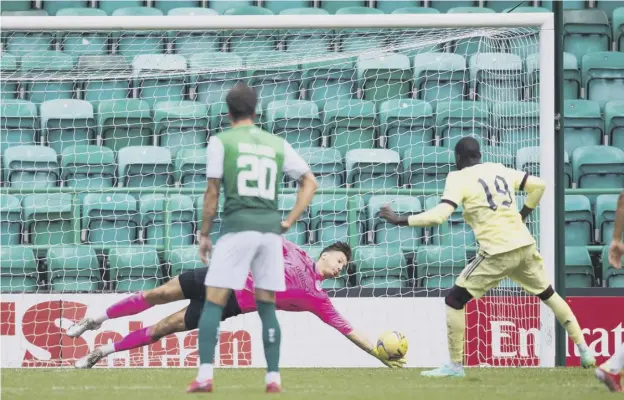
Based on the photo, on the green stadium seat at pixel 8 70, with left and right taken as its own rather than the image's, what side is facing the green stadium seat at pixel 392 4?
left

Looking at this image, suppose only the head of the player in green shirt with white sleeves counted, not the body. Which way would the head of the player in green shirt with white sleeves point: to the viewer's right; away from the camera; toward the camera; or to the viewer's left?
away from the camera

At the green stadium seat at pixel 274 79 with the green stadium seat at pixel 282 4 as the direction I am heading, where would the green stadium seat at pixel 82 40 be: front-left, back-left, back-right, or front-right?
front-left

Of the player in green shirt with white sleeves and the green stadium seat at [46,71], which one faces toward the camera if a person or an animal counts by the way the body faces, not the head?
the green stadium seat

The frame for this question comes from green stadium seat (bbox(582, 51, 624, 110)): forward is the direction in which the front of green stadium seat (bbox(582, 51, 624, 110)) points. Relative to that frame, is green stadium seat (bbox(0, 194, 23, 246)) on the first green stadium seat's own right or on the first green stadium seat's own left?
on the first green stadium seat's own right

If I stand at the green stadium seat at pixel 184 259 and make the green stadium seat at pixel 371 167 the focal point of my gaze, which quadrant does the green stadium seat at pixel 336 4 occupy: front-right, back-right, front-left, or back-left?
front-left

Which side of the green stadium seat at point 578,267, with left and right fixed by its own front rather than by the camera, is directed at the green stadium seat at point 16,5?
right

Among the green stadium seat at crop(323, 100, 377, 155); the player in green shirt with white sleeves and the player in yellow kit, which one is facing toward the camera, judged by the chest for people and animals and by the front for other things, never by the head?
the green stadium seat

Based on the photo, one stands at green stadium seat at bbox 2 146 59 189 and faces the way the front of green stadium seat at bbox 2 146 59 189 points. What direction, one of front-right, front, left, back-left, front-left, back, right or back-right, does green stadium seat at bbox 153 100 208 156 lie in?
left

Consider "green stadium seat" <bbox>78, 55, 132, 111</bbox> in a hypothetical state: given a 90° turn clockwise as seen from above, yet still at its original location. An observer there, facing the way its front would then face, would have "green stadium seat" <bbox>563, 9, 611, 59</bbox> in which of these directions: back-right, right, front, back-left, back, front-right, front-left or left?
back

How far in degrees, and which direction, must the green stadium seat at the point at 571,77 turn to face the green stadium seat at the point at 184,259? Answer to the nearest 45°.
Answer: approximately 45° to its right

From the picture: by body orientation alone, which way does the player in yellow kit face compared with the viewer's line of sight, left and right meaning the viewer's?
facing away from the viewer and to the left of the viewer

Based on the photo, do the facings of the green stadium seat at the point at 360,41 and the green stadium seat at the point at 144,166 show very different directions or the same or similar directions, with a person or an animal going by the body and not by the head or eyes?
same or similar directions

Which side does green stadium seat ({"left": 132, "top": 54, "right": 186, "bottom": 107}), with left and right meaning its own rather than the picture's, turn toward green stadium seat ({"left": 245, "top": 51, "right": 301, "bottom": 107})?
left

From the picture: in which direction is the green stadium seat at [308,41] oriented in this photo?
toward the camera

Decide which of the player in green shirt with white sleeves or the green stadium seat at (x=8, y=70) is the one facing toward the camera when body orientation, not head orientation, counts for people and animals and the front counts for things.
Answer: the green stadium seat

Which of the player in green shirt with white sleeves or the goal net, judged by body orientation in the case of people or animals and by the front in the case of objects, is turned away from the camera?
the player in green shirt with white sleeves

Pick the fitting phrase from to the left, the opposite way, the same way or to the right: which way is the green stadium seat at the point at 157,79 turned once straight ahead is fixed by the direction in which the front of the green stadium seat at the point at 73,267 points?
the same way

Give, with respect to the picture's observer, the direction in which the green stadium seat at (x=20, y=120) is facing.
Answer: facing the viewer
